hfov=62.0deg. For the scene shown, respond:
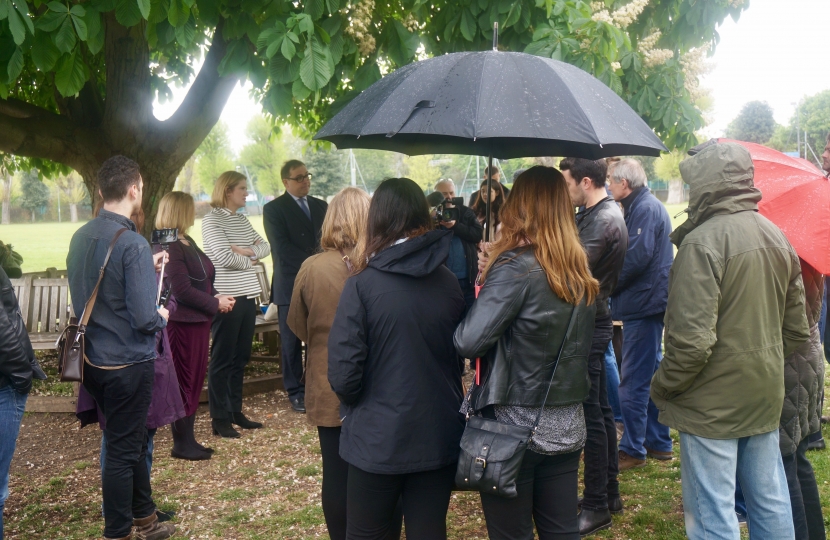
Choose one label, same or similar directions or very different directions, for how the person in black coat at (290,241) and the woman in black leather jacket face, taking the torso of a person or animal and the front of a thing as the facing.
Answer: very different directions

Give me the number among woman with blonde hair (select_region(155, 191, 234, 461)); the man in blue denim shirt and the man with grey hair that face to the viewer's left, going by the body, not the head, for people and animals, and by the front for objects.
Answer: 1

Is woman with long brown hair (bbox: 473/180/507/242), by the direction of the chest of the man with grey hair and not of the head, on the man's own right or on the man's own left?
on the man's own right

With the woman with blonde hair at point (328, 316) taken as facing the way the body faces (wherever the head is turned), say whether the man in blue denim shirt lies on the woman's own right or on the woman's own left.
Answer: on the woman's own left

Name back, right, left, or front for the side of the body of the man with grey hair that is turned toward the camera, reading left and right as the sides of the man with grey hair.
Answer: left

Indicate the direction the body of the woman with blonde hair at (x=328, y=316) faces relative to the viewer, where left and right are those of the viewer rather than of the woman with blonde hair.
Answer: facing away from the viewer and to the right of the viewer

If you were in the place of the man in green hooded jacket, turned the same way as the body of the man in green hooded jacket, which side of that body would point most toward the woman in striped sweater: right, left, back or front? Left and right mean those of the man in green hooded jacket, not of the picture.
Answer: front

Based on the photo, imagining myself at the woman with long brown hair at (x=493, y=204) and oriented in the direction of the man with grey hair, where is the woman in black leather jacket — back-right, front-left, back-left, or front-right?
front-right

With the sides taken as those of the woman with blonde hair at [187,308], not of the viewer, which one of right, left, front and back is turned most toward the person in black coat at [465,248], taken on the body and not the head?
front

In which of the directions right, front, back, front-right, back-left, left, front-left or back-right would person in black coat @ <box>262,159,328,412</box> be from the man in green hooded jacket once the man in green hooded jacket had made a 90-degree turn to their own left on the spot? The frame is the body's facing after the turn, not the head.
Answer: right

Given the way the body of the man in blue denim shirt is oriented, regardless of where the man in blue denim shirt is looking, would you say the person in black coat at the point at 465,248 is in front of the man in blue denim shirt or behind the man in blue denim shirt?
in front

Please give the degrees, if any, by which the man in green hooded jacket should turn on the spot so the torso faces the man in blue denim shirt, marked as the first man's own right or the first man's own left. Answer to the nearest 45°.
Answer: approximately 45° to the first man's own left

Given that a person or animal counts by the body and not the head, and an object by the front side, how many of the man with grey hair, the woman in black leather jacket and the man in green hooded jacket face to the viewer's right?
0

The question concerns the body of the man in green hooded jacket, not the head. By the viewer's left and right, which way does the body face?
facing away from the viewer and to the left of the viewer

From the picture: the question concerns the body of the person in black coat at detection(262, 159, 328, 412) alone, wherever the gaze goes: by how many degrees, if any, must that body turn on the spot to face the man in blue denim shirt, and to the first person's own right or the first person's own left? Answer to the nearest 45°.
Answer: approximately 45° to the first person's own right
